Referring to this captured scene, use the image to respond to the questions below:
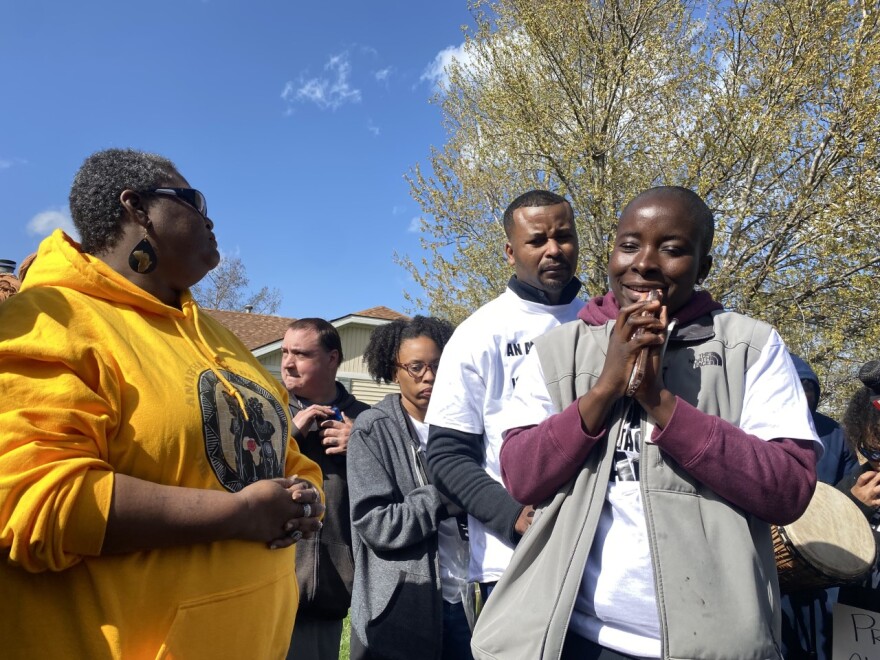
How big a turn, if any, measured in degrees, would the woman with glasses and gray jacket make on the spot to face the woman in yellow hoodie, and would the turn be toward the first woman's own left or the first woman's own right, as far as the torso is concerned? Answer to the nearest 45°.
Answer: approximately 90° to the first woman's own right

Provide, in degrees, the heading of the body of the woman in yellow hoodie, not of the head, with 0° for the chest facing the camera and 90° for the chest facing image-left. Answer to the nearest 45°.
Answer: approximately 315°

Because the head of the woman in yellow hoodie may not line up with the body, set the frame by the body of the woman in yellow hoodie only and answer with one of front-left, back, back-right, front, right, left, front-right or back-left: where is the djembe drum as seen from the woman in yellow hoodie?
front-left

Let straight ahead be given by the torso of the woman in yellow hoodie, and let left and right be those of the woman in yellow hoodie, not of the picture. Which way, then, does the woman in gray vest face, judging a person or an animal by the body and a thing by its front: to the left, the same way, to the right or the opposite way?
to the right

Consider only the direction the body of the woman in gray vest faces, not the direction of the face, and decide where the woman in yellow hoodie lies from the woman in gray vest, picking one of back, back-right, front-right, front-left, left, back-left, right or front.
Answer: right

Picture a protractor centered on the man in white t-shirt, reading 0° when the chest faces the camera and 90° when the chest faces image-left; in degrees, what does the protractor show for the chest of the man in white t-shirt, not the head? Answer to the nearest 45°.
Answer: approximately 315°

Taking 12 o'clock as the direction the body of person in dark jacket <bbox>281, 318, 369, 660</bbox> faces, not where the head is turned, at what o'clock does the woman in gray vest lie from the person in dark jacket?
The woman in gray vest is roughly at 10 o'clock from the person in dark jacket.

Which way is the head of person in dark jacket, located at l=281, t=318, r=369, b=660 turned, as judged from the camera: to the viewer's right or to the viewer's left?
to the viewer's left
